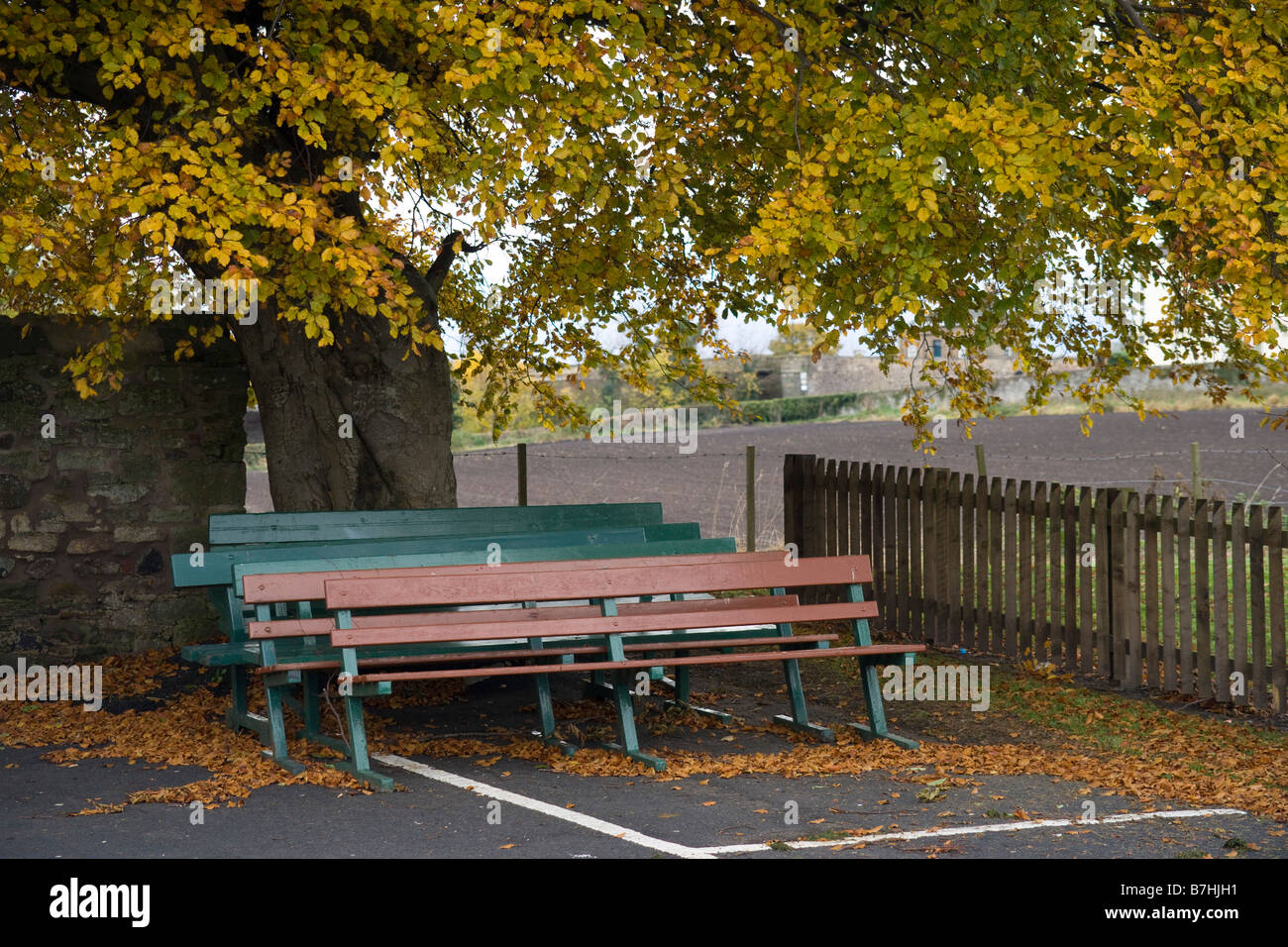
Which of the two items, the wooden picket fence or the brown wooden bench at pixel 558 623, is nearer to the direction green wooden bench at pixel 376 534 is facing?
the brown wooden bench

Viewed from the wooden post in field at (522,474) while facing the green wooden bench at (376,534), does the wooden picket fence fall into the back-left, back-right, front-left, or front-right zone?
front-left

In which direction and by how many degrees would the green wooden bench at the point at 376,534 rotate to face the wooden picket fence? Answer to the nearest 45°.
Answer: approximately 90° to its left

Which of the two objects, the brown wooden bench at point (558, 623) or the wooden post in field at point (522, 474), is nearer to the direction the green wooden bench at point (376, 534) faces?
the brown wooden bench

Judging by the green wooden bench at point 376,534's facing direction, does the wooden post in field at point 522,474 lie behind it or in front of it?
behind

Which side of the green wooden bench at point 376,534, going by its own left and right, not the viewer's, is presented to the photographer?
front

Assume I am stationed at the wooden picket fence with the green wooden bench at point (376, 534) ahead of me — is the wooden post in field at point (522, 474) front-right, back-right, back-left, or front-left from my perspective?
front-right
